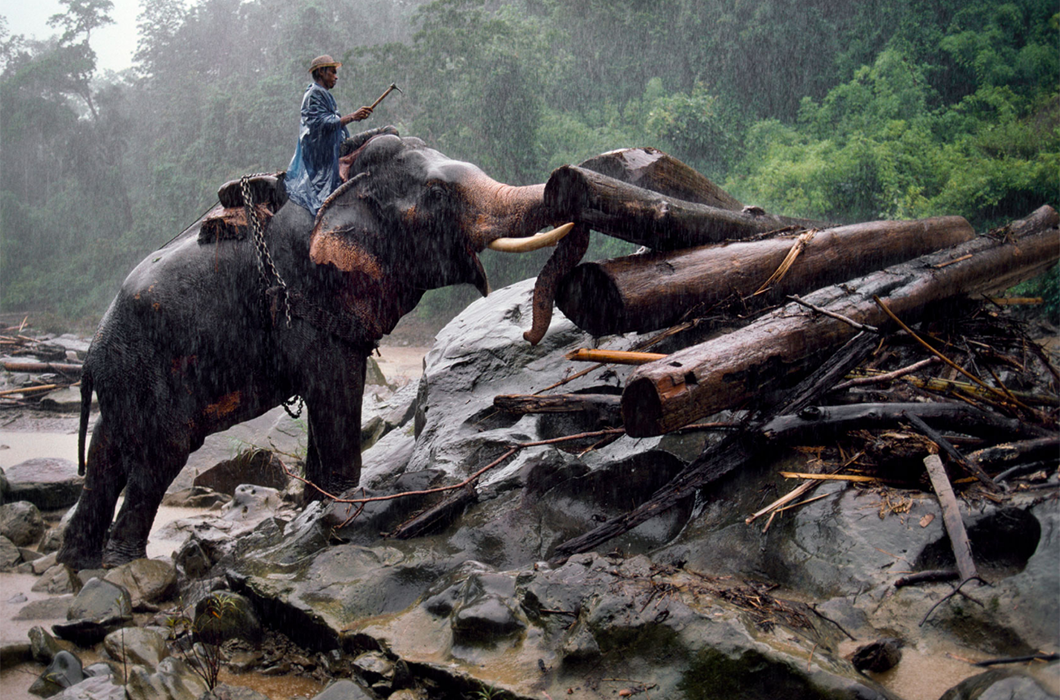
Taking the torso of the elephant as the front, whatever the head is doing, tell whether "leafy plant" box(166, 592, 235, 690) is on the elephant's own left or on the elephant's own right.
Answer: on the elephant's own right

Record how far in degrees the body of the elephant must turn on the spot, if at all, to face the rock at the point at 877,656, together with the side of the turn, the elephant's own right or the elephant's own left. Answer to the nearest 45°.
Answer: approximately 45° to the elephant's own right

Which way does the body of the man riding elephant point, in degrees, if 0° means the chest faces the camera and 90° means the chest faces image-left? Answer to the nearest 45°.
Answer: approximately 270°

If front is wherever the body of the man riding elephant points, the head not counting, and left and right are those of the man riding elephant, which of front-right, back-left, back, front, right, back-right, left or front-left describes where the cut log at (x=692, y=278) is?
front-right

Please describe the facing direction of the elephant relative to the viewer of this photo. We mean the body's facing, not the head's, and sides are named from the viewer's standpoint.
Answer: facing to the right of the viewer

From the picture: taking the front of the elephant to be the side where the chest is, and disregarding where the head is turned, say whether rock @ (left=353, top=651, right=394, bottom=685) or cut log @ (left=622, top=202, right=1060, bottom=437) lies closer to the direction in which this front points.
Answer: the cut log

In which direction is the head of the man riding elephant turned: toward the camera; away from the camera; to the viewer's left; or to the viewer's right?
to the viewer's right

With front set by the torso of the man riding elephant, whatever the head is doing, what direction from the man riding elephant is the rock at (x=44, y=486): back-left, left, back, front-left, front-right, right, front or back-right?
back-left
